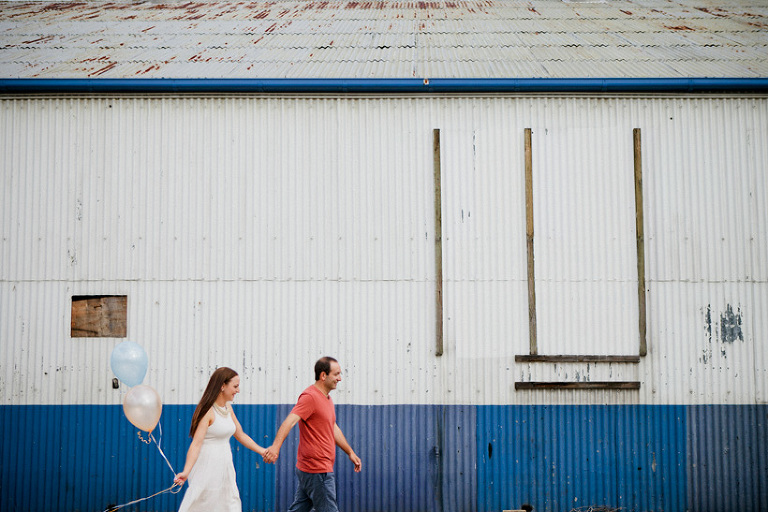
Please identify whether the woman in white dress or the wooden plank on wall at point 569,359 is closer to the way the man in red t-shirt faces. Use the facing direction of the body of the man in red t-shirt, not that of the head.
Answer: the wooden plank on wall

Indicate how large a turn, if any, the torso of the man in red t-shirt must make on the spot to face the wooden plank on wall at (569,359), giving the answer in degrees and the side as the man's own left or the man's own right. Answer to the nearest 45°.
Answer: approximately 45° to the man's own left

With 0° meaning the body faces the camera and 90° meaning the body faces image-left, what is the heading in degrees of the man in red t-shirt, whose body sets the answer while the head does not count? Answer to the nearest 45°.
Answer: approximately 270°

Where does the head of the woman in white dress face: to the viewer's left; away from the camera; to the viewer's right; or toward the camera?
to the viewer's right

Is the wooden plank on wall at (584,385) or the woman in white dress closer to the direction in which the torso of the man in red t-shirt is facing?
the wooden plank on wall

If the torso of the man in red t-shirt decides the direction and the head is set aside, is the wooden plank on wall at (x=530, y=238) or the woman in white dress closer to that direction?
the wooden plank on wall

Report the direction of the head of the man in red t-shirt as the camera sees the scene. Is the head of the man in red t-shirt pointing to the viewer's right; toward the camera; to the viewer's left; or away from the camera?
to the viewer's right

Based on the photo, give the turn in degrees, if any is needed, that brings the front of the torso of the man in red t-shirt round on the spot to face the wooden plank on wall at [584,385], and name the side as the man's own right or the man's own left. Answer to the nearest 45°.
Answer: approximately 45° to the man's own left

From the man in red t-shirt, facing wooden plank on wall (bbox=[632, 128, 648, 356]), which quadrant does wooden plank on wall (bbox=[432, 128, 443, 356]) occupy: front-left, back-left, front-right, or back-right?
front-left

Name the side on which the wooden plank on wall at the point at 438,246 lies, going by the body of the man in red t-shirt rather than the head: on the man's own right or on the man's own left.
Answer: on the man's own left

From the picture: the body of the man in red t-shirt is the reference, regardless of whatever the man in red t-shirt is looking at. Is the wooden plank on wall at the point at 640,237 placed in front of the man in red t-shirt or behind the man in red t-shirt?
in front
